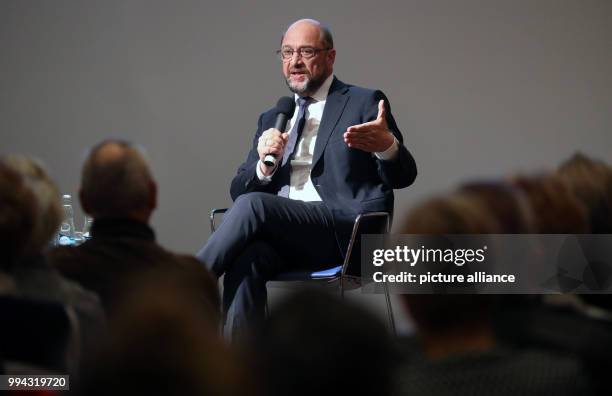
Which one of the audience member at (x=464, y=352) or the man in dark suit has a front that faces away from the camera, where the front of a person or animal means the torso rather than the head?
the audience member

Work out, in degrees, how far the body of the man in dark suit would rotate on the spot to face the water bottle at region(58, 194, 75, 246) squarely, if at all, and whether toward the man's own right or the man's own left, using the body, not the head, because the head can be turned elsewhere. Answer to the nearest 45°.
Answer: approximately 45° to the man's own right

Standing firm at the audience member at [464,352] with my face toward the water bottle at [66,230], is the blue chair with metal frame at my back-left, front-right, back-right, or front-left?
front-right

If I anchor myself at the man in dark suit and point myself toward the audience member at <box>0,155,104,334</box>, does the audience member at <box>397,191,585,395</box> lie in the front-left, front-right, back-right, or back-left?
front-left

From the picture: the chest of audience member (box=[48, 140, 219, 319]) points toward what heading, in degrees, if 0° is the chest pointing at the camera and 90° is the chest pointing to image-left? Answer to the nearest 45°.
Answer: approximately 180°

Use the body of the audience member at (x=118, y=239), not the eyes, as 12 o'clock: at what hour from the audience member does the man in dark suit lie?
The man in dark suit is roughly at 1 o'clock from the audience member.

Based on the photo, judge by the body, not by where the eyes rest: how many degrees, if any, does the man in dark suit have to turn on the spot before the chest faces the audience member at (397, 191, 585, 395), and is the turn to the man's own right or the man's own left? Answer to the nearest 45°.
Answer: approximately 45° to the man's own left

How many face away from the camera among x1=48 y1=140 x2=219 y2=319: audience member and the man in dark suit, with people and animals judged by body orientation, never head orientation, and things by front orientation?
1

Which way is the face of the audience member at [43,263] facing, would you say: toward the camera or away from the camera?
away from the camera

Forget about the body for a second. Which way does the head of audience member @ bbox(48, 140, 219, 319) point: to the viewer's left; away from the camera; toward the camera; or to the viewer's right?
away from the camera

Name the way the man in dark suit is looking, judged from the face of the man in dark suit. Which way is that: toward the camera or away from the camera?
toward the camera

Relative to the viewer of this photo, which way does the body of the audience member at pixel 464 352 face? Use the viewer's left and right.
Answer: facing away from the viewer

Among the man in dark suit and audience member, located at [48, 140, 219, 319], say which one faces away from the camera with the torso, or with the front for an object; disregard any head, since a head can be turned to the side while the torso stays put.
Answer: the audience member

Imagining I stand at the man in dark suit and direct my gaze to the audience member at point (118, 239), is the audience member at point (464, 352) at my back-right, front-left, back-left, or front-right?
front-left

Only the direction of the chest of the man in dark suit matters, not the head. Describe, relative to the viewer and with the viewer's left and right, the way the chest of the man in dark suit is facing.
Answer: facing the viewer and to the left of the viewer

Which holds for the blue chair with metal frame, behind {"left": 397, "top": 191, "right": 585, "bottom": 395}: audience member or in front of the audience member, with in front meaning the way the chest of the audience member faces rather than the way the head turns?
in front

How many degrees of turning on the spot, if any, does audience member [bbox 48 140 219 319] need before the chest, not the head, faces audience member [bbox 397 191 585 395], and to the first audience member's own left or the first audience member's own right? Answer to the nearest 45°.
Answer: approximately 135° to the first audience member's own right

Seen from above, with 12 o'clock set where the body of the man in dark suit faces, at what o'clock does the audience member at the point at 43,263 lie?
The audience member is roughly at 11 o'clock from the man in dark suit.
